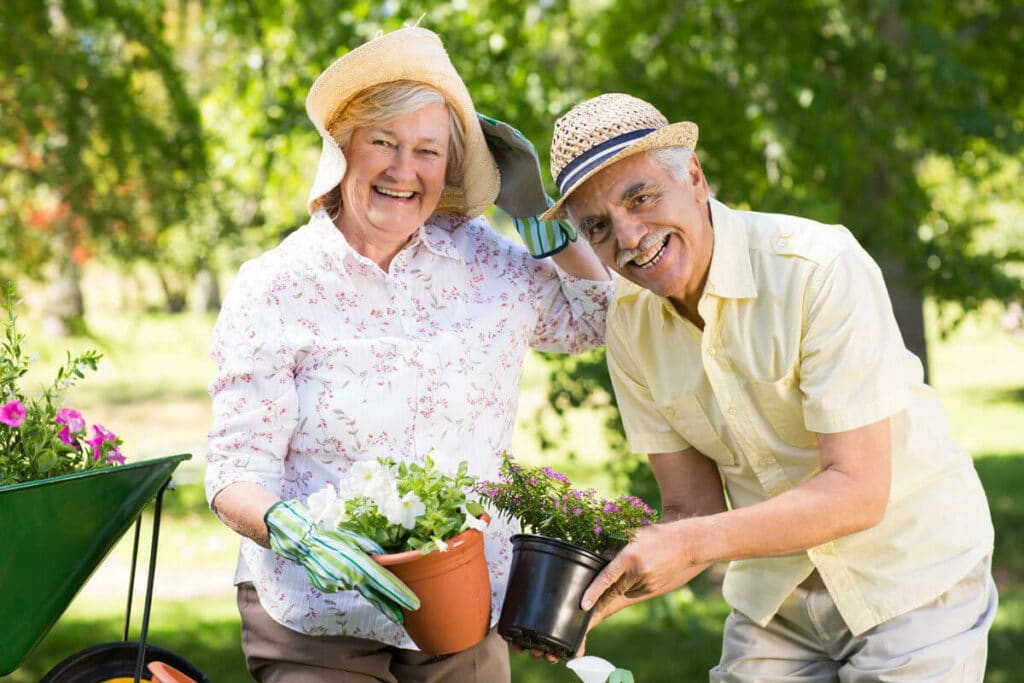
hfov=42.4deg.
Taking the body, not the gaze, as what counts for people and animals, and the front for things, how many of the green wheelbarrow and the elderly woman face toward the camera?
1

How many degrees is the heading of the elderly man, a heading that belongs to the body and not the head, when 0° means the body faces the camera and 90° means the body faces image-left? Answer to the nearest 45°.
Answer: approximately 45°

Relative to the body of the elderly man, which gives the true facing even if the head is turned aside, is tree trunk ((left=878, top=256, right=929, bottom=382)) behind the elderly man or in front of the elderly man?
behind

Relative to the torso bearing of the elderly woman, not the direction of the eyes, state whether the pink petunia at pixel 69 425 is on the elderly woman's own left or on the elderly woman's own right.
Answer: on the elderly woman's own right

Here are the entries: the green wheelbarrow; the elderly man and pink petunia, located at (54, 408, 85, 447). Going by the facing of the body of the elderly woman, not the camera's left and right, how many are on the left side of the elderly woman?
1

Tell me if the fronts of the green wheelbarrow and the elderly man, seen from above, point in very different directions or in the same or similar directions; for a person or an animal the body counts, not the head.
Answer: very different directions

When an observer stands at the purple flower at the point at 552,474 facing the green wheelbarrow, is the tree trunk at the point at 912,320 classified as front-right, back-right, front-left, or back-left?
back-right

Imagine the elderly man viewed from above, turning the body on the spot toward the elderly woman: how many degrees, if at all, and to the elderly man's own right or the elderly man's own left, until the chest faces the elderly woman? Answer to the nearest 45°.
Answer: approximately 45° to the elderly man's own right

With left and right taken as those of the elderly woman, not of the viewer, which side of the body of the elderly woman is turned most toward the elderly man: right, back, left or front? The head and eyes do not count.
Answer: left

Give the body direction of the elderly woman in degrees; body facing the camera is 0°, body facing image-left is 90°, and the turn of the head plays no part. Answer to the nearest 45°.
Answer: approximately 0°
